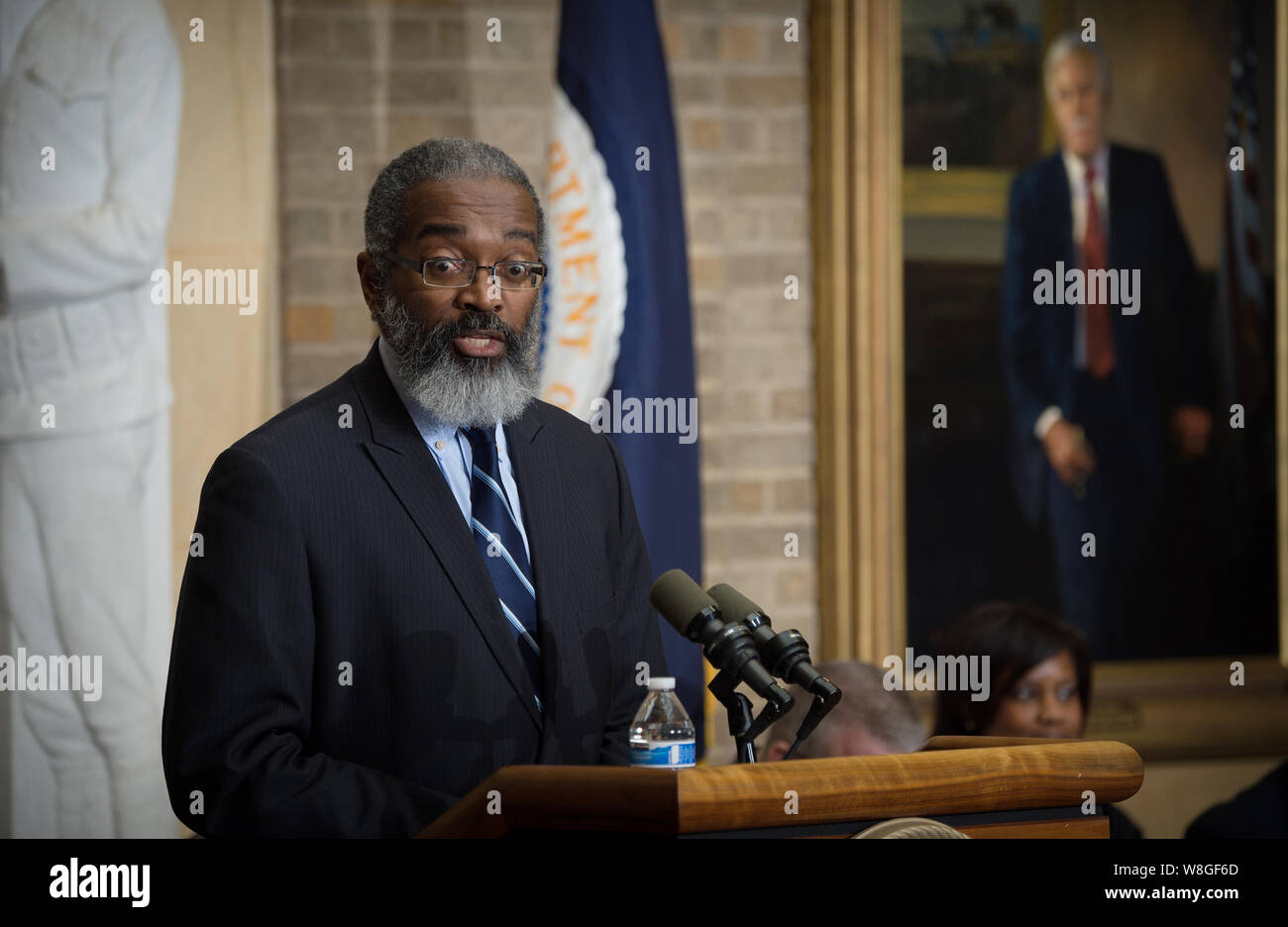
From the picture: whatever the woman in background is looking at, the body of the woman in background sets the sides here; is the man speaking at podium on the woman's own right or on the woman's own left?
on the woman's own right

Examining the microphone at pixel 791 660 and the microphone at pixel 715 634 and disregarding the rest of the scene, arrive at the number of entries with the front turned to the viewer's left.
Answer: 2

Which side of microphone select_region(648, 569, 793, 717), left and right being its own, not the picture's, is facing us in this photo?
left

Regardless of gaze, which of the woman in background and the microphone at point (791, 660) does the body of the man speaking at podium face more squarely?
the microphone

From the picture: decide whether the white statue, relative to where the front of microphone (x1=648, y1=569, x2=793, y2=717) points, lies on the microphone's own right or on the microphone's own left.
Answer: on the microphone's own right

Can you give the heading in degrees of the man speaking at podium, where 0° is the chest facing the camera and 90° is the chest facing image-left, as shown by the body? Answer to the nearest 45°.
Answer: approximately 315°

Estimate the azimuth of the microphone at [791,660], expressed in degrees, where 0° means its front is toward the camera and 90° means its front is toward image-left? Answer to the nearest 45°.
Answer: approximately 90°

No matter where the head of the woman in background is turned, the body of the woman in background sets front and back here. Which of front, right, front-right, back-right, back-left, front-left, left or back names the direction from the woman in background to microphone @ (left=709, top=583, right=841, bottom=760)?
front-right

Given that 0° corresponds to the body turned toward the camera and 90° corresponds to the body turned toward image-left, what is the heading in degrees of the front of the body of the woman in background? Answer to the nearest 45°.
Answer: approximately 315°

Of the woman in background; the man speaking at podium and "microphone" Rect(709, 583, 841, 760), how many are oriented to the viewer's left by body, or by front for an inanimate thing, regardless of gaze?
1
